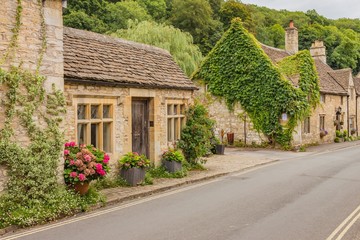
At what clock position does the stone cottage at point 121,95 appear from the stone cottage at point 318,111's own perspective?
the stone cottage at point 121,95 is roughly at 2 o'clock from the stone cottage at point 318,111.

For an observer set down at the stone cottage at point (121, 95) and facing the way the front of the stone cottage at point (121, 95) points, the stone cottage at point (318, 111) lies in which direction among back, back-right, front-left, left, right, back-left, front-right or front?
left

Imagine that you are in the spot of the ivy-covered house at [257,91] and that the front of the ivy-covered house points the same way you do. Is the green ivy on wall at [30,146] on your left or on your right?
on your right

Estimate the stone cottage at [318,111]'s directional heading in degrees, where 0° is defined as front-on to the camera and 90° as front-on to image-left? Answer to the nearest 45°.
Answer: approximately 315°

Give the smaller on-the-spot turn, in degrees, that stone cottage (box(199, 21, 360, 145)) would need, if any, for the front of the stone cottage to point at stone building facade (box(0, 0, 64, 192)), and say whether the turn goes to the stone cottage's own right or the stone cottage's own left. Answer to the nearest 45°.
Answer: approximately 45° to the stone cottage's own right

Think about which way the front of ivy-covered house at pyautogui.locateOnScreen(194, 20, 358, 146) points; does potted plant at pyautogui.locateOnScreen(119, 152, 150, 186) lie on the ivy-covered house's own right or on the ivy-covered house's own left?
on the ivy-covered house's own right

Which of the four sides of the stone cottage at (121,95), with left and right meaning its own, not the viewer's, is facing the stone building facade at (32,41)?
right

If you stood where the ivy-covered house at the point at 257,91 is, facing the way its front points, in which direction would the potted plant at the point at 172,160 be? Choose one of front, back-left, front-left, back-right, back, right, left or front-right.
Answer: front-right

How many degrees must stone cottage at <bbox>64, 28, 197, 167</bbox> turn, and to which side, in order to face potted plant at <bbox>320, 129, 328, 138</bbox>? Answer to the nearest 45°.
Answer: approximately 90° to its left

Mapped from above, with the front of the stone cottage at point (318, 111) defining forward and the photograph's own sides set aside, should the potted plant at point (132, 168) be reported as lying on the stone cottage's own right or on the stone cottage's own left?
on the stone cottage's own right

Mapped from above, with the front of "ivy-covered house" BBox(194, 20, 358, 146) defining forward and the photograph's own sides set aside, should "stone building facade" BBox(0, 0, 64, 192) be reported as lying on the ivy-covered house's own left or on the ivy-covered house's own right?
on the ivy-covered house's own right

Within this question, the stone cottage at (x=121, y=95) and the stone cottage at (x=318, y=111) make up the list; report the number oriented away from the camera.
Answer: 0
